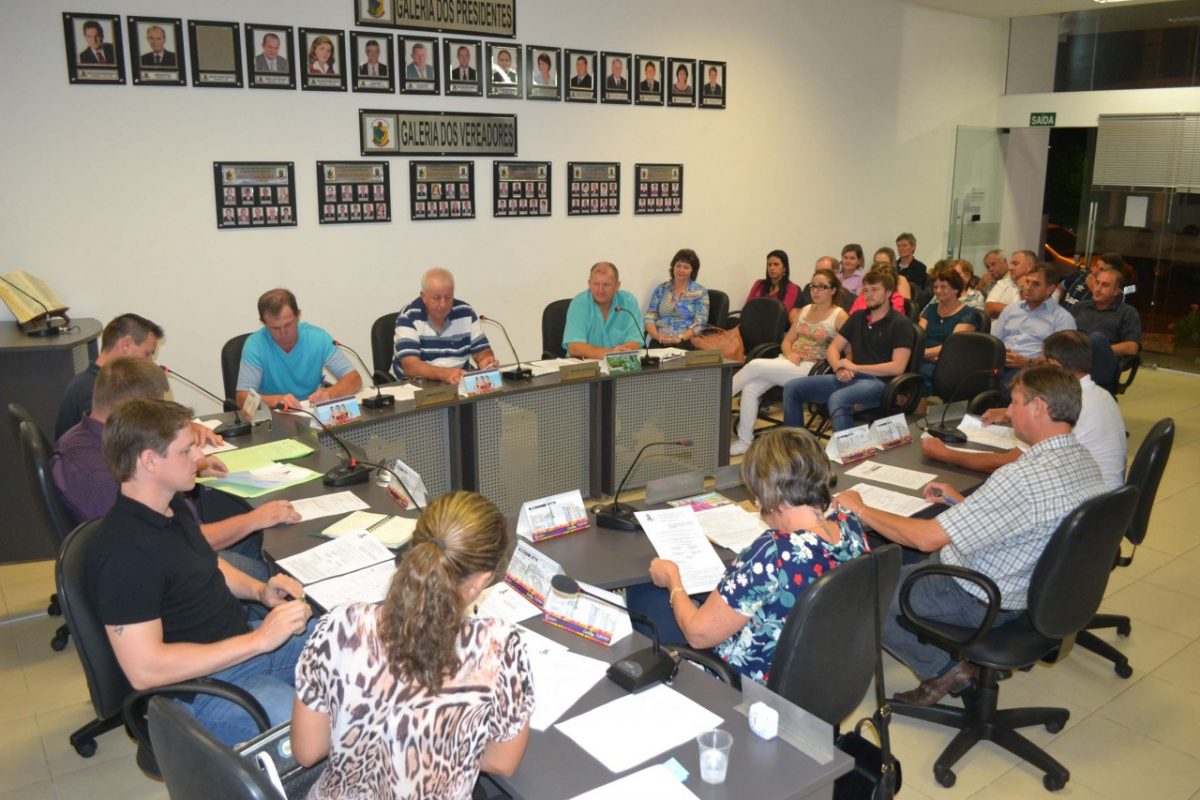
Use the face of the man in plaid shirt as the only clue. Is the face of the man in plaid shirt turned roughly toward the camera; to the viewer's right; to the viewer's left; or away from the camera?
to the viewer's left

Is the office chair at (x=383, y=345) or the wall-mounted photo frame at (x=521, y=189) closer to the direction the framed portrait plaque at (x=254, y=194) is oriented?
the office chair

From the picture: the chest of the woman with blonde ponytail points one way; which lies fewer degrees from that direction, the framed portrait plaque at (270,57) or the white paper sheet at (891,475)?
the framed portrait plaque

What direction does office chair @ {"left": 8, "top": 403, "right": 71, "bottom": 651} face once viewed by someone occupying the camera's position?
facing to the right of the viewer

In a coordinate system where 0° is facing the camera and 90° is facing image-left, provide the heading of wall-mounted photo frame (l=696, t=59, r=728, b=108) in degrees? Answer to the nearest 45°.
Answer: approximately 315°

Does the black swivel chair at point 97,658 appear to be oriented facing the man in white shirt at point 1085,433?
yes

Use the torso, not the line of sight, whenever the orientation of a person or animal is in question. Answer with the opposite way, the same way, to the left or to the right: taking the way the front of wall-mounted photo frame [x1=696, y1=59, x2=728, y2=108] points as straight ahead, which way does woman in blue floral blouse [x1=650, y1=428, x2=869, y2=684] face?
the opposite way

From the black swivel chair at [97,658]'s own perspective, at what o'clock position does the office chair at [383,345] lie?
The office chair is roughly at 10 o'clock from the black swivel chair.

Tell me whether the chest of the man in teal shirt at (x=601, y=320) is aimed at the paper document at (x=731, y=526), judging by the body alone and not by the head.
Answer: yes

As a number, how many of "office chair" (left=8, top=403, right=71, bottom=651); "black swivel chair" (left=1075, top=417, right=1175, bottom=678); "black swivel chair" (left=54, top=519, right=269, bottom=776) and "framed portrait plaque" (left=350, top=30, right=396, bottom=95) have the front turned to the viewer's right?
2

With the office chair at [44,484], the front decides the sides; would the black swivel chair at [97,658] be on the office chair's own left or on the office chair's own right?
on the office chair's own right

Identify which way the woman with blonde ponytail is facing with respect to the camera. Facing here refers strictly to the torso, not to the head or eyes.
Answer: away from the camera
